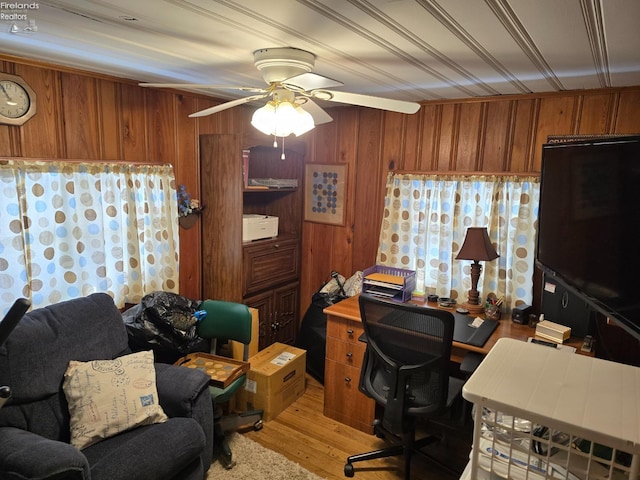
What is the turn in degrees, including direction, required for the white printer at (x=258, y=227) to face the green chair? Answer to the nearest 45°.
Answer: approximately 45° to its right

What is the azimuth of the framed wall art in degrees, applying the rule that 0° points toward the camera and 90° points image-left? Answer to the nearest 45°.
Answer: approximately 0°

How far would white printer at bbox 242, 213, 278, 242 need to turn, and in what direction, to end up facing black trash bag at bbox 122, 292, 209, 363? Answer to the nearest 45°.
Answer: approximately 90° to its right

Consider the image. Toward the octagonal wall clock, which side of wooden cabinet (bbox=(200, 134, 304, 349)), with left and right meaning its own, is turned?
right

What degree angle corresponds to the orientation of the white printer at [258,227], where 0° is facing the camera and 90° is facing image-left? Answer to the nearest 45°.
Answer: approximately 315°

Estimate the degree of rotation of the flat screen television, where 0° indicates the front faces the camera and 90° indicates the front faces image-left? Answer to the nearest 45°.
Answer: approximately 45°

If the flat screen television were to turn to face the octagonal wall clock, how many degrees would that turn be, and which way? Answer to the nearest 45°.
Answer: approximately 45° to its right

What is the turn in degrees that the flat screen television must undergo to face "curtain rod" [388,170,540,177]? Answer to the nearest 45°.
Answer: approximately 90° to its right

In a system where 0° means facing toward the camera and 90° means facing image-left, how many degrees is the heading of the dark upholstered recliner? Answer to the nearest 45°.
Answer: approximately 315°
